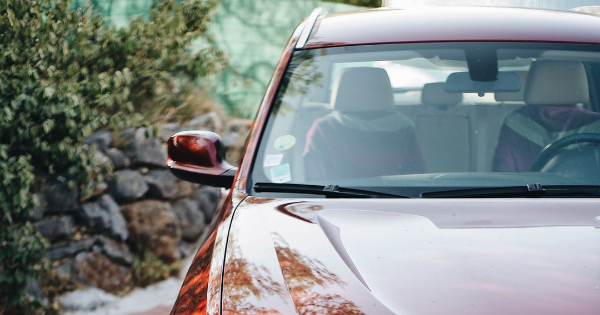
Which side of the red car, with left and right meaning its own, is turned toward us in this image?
front

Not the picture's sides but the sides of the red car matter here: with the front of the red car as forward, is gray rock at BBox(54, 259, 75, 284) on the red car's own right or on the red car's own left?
on the red car's own right

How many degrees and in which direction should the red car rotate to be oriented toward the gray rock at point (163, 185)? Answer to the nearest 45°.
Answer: approximately 135° to its right

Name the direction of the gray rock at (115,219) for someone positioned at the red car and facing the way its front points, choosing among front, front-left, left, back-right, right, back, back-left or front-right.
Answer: back-right

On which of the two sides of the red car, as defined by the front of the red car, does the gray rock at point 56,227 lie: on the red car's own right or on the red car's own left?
on the red car's own right

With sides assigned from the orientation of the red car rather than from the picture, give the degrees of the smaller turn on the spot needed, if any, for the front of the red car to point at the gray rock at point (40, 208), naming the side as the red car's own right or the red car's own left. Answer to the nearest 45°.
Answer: approximately 135° to the red car's own right

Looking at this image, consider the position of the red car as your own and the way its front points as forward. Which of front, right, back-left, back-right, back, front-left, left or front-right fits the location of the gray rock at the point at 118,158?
back-right

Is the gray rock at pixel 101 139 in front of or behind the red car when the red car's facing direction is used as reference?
behind

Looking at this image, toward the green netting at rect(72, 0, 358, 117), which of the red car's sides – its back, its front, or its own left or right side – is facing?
back

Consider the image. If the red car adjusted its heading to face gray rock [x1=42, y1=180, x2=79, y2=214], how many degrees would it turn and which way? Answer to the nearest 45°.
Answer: approximately 135° to its right
